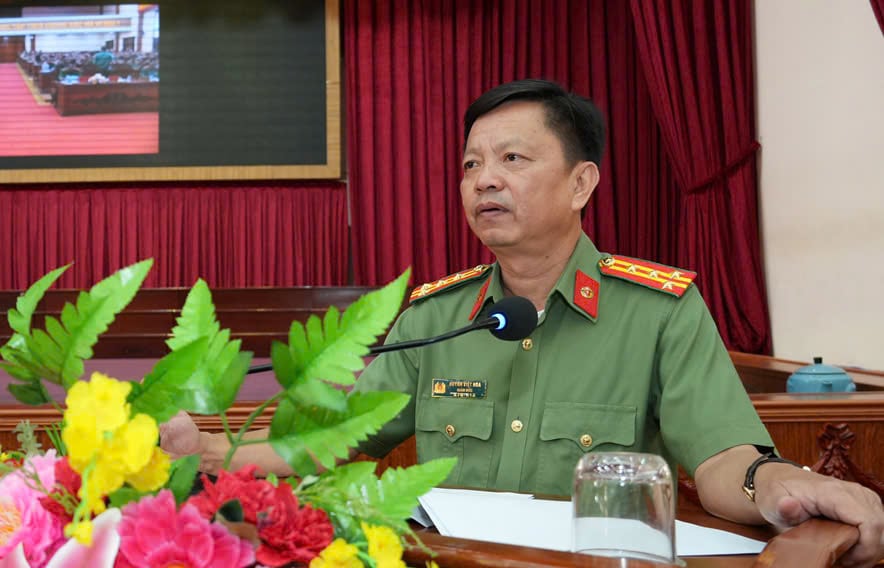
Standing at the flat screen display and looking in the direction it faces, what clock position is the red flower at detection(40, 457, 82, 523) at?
The red flower is roughly at 12 o'clock from the flat screen display.

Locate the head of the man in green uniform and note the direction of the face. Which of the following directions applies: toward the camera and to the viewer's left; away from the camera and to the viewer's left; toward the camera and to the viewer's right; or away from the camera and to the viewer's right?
toward the camera and to the viewer's left

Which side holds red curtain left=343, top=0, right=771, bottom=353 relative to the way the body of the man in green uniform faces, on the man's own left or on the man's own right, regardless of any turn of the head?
on the man's own right

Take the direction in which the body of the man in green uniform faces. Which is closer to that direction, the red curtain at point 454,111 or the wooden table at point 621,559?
the wooden table

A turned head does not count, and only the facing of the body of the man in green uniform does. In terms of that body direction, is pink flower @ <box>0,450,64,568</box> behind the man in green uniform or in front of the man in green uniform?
in front

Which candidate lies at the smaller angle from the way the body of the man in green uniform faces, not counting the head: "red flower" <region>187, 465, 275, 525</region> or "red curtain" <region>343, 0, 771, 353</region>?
the red flower

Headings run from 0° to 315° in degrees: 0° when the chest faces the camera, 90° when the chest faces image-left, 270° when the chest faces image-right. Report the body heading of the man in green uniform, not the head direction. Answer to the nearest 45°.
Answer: approximately 45°

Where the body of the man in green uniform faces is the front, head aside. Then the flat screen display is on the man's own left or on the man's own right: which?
on the man's own right

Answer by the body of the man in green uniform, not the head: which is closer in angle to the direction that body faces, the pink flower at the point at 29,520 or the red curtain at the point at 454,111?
the pink flower

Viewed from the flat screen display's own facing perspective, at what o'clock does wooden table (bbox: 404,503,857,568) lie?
The wooden table is roughly at 12 o'clock from the flat screen display.

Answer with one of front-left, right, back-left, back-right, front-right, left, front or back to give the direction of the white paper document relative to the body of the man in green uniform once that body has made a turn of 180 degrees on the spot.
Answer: back-right

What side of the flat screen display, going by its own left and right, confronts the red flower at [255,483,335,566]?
front

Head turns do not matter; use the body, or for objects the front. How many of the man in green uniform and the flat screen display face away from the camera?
0

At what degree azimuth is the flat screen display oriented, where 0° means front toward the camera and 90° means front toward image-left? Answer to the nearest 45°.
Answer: approximately 0°

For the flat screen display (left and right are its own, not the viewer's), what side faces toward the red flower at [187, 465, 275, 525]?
front
